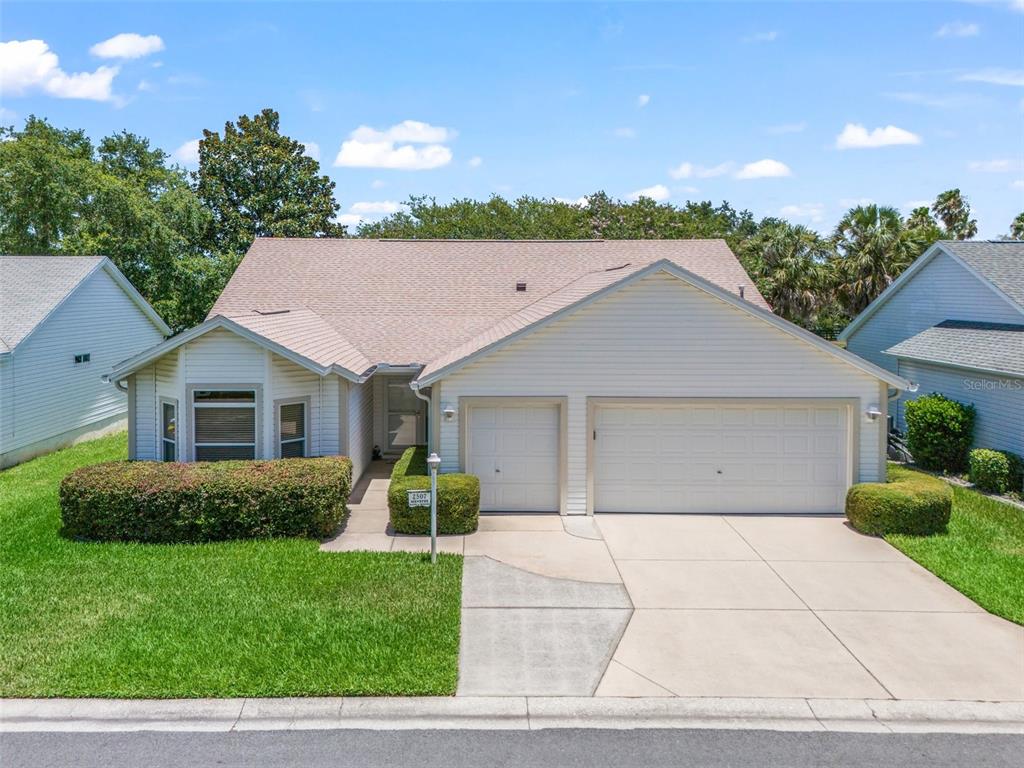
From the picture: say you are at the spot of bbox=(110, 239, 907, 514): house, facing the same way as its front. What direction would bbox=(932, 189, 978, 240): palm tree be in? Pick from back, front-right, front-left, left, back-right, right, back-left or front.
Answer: back-left

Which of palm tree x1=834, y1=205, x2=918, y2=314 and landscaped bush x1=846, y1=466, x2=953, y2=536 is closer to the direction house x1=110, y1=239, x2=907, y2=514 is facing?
the landscaped bush

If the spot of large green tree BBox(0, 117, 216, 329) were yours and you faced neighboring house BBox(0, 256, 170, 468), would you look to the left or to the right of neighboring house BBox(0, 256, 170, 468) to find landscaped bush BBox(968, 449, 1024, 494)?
left

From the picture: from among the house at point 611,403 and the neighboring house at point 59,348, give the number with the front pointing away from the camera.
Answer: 0

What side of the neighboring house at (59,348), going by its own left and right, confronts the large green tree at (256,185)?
back

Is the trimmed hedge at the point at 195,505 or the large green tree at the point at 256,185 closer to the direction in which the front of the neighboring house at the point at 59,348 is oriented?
the trimmed hedge

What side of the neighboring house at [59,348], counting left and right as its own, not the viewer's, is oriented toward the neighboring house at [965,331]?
left

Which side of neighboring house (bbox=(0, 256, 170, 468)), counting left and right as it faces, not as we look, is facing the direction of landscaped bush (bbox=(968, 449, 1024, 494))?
left

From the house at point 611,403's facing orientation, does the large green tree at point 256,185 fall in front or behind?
behind

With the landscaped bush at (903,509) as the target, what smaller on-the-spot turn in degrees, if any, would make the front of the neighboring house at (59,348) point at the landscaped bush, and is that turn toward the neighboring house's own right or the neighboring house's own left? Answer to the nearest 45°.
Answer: approximately 90° to the neighboring house's own left

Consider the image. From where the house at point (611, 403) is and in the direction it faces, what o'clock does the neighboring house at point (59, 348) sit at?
The neighboring house is roughly at 4 o'clock from the house.

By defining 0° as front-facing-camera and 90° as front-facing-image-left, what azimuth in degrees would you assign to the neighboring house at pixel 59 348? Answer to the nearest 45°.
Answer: approximately 45°
